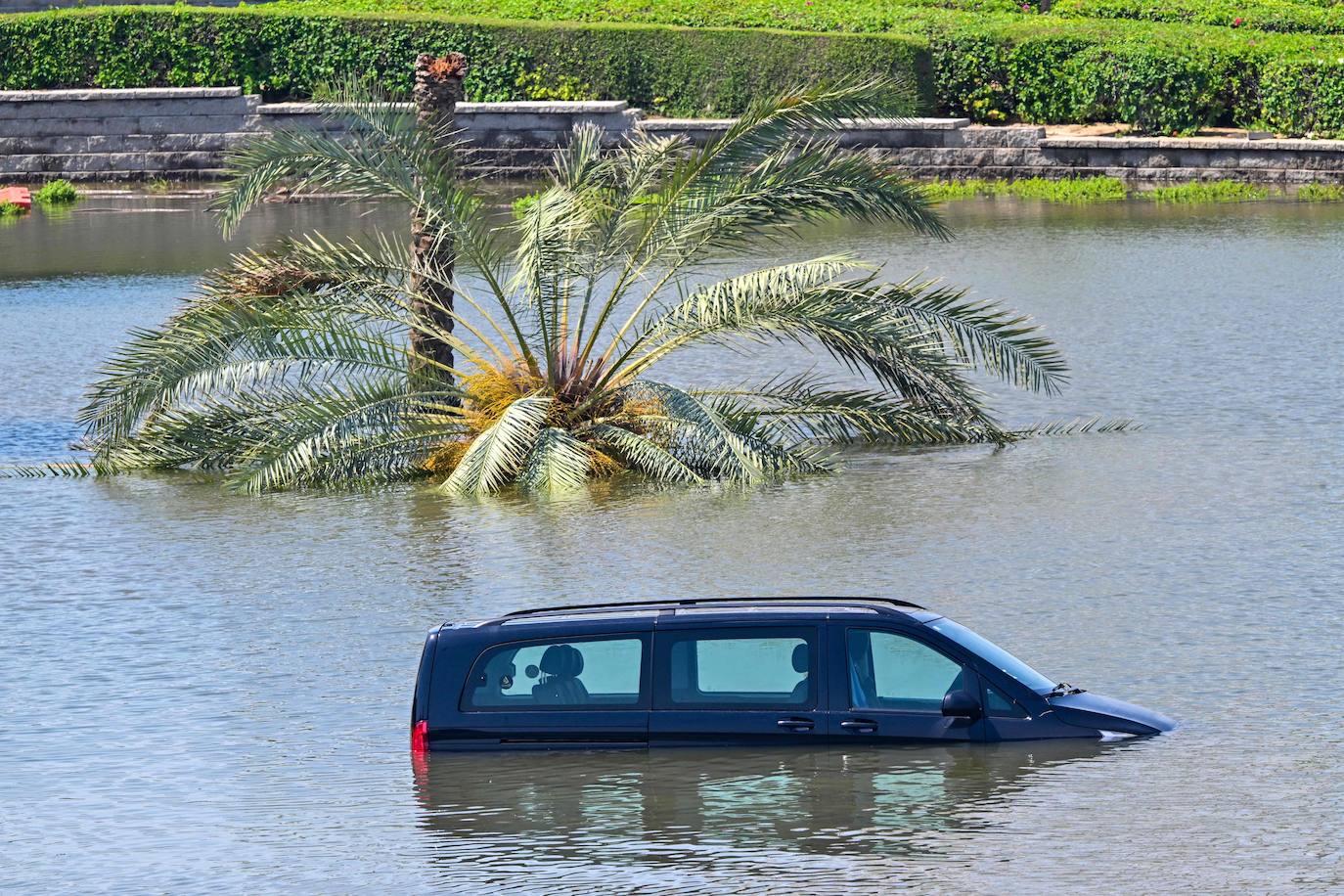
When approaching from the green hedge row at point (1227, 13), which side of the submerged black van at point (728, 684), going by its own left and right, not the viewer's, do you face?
left

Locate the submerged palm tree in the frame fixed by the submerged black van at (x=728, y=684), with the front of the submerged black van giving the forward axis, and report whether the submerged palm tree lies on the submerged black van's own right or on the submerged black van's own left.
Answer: on the submerged black van's own left

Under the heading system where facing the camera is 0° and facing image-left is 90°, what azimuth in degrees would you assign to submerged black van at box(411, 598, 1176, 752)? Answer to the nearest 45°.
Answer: approximately 270°

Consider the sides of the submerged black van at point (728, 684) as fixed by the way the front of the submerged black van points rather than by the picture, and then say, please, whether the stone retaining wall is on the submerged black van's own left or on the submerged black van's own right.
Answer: on the submerged black van's own left

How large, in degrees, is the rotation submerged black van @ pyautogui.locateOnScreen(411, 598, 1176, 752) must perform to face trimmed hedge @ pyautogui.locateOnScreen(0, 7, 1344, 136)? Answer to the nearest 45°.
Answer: approximately 90° to its left

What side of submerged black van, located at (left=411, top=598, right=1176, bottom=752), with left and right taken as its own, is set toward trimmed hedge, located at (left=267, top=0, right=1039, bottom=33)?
left
